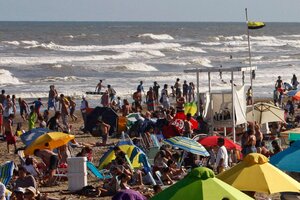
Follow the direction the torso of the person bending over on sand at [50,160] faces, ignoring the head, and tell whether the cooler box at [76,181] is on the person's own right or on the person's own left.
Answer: on the person's own left

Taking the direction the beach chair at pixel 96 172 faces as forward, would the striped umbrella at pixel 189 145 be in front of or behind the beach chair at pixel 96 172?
in front

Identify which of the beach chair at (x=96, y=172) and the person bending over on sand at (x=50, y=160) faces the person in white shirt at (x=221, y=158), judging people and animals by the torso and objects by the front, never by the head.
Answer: the beach chair

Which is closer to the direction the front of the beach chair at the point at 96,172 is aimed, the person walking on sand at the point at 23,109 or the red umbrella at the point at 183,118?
the red umbrella

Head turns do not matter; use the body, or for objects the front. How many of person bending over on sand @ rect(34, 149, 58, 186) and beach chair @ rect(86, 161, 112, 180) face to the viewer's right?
1

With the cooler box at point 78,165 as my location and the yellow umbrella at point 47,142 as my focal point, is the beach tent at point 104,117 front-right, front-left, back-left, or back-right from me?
front-right
